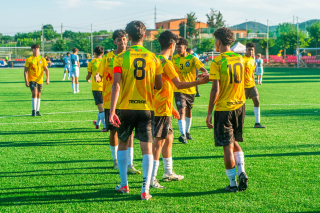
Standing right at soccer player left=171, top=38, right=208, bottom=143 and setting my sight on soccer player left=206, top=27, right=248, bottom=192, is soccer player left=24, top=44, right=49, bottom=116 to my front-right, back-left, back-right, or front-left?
back-right

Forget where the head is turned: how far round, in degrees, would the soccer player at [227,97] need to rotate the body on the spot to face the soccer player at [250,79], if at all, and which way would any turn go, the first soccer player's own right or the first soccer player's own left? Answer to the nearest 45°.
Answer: approximately 45° to the first soccer player's own right

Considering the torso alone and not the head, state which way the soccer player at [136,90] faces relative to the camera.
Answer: away from the camera

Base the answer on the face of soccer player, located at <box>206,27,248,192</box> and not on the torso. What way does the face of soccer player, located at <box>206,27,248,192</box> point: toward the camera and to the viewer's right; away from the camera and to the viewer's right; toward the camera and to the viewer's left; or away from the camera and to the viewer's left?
away from the camera and to the viewer's left

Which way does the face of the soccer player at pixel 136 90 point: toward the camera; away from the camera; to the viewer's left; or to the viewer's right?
away from the camera

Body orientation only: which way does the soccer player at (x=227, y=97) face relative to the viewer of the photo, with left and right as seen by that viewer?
facing away from the viewer and to the left of the viewer

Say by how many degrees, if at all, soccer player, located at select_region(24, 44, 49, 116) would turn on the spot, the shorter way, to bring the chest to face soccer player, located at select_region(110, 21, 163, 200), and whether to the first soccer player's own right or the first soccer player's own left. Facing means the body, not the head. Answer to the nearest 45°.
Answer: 0° — they already face them
